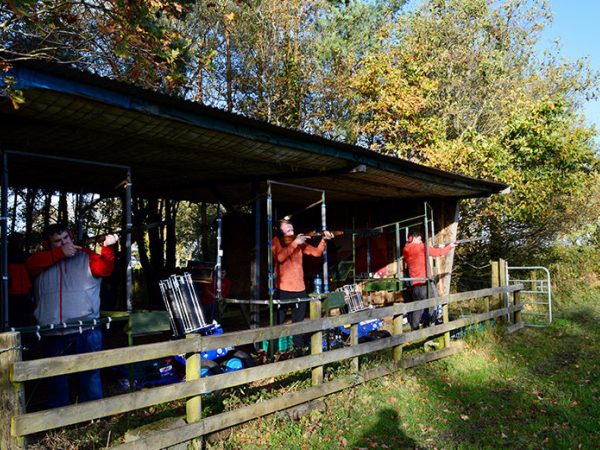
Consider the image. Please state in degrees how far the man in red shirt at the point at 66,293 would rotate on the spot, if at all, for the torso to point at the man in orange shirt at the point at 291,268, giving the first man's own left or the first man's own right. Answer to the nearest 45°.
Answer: approximately 135° to the first man's own left

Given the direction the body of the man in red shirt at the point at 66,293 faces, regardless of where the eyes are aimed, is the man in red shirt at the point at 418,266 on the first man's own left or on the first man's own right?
on the first man's own left

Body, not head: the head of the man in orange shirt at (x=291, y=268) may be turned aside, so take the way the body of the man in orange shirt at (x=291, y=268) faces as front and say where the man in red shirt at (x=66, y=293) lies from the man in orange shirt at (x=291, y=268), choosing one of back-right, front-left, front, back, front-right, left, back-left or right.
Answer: right

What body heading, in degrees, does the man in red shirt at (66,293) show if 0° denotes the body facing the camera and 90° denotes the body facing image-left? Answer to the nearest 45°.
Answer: approximately 0°

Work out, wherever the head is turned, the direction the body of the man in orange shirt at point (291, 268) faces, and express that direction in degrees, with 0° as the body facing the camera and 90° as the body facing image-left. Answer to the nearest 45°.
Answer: approximately 315°

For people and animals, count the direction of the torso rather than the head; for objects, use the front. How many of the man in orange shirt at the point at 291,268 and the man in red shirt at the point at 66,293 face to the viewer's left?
0
